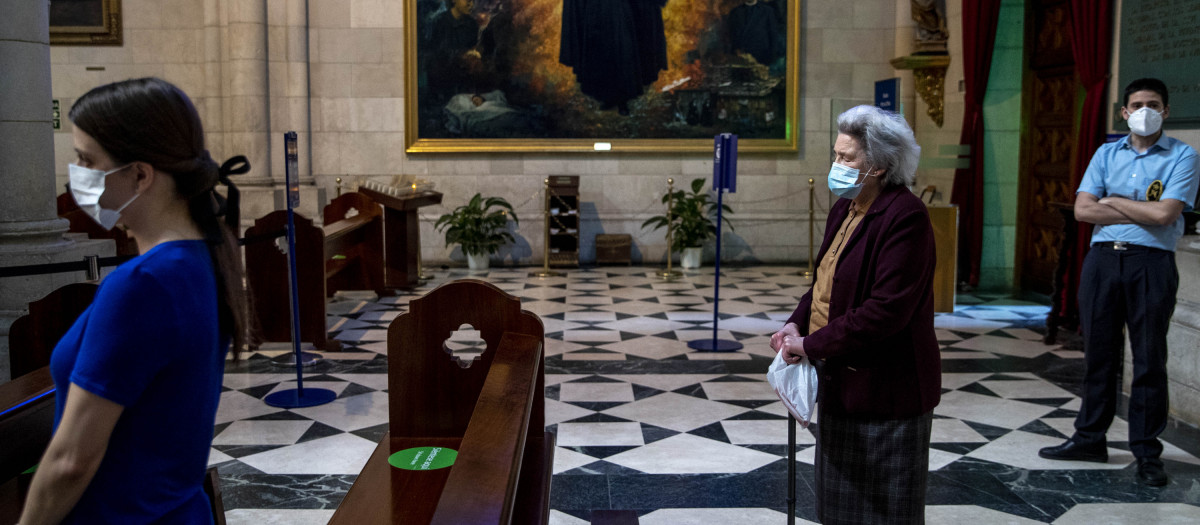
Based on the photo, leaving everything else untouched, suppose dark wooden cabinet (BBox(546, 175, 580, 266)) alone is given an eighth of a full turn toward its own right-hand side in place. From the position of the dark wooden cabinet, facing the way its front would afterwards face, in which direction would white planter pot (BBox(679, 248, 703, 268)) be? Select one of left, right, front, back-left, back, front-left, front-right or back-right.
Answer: back-left

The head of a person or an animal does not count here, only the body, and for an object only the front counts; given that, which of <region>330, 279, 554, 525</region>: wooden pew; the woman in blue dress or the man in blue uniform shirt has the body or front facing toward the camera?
the man in blue uniform shirt

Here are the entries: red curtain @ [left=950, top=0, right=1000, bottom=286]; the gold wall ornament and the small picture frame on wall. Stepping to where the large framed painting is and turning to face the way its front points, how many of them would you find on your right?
1

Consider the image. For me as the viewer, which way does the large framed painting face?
facing the viewer

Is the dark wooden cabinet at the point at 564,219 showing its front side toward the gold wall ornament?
no

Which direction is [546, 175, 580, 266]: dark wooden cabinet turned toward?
toward the camera

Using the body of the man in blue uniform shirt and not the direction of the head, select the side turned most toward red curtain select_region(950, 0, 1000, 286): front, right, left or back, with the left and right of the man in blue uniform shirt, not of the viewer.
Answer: back

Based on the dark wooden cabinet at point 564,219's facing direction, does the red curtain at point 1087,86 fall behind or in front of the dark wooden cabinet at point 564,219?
in front

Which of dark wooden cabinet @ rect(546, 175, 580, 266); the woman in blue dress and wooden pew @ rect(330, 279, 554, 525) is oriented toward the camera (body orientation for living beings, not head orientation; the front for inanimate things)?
the dark wooden cabinet

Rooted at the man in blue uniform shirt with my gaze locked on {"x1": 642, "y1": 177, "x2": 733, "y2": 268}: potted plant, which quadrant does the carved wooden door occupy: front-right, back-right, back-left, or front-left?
front-right

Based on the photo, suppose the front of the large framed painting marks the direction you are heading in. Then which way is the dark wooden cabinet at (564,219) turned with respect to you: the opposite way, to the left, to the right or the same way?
the same way

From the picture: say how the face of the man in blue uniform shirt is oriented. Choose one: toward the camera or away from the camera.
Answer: toward the camera
